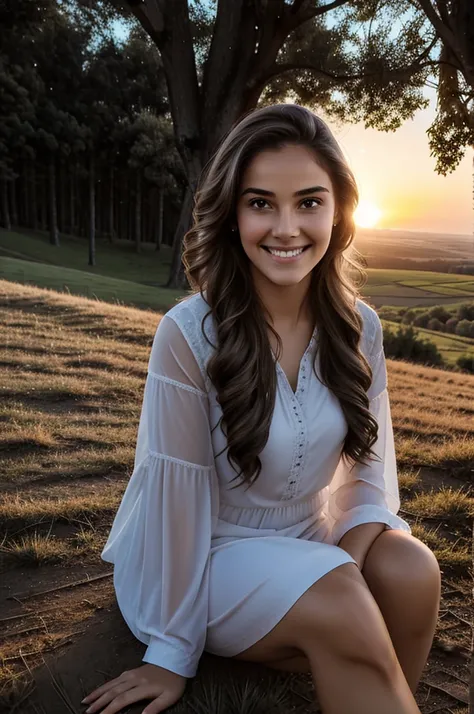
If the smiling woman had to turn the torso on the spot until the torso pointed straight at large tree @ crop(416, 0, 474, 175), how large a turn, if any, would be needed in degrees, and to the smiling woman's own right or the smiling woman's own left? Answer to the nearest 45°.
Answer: approximately 135° to the smiling woman's own left

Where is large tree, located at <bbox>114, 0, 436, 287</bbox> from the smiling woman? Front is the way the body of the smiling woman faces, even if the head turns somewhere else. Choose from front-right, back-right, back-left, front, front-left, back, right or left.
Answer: back-left

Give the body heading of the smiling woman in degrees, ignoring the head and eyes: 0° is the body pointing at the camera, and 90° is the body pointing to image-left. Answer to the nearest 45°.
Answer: approximately 315°
